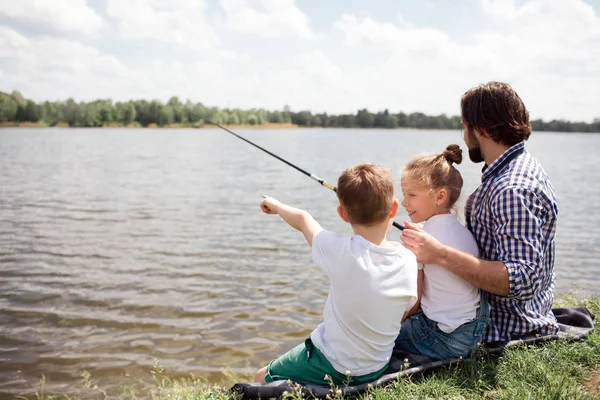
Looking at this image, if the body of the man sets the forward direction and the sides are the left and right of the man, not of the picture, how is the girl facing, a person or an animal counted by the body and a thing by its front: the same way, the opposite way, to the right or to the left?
the same way

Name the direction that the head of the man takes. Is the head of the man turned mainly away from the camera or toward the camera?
away from the camera

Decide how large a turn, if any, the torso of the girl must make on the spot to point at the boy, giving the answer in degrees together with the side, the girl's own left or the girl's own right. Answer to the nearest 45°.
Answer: approximately 90° to the girl's own left

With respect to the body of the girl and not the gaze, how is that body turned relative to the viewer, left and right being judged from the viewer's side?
facing away from the viewer and to the left of the viewer

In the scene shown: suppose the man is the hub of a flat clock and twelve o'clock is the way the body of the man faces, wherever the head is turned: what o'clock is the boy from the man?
The boy is roughly at 9 o'clock from the man.

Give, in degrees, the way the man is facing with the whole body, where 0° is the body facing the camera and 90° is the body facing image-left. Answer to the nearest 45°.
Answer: approximately 135°

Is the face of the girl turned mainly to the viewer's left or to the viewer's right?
to the viewer's left
